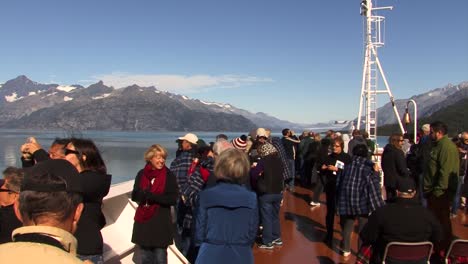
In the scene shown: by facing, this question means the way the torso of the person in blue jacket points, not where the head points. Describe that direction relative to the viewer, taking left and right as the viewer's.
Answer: facing away from the viewer

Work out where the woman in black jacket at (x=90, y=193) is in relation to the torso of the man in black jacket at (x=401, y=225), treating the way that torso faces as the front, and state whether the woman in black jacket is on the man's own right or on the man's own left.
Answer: on the man's own left

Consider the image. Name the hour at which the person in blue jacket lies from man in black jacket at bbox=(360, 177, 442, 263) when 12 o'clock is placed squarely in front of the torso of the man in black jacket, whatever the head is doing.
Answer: The person in blue jacket is roughly at 8 o'clock from the man in black jacket.

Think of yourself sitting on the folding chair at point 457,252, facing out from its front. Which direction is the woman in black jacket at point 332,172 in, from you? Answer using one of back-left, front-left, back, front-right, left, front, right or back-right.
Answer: front-left

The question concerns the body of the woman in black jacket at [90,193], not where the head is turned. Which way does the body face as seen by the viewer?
to the viewer's left

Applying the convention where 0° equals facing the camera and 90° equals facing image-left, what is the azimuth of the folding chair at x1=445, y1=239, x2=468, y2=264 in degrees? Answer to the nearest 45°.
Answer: approximately 180°

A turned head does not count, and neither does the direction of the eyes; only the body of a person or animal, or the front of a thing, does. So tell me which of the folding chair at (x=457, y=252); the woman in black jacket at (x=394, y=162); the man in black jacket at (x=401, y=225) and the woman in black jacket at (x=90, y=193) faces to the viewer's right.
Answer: the woman in black jacket at (x=394, y=162)

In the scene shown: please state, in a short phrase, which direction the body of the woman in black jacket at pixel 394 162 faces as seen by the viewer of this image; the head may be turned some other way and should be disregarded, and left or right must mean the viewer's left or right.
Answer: facing to the right of the viewer

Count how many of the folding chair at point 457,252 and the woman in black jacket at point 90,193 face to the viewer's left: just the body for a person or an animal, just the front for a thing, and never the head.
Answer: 1

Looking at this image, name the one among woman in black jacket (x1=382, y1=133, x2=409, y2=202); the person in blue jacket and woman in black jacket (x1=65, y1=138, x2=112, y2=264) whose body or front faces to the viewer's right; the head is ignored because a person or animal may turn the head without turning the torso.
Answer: woman in black jacket (x1=382, y1=133, x2=409, y2=202)

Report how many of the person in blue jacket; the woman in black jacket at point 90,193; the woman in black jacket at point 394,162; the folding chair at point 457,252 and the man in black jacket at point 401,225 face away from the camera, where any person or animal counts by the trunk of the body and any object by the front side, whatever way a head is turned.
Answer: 3

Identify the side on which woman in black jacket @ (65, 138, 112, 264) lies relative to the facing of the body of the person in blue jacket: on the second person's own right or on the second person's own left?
on the second person's own left

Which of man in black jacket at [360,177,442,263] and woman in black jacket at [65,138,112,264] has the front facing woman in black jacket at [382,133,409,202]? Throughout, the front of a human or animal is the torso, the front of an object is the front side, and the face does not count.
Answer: the man in black jacket

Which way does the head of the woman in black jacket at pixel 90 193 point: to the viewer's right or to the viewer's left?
to the viewer's left

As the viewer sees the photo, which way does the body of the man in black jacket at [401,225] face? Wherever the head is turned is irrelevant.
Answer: away from the camera

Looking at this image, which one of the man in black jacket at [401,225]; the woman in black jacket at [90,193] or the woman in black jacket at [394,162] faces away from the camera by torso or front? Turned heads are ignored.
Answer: the man in black jacket
